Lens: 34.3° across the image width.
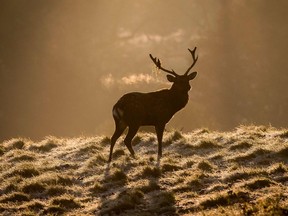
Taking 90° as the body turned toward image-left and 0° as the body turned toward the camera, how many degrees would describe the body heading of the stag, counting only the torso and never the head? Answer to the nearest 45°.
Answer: approximately 270°
